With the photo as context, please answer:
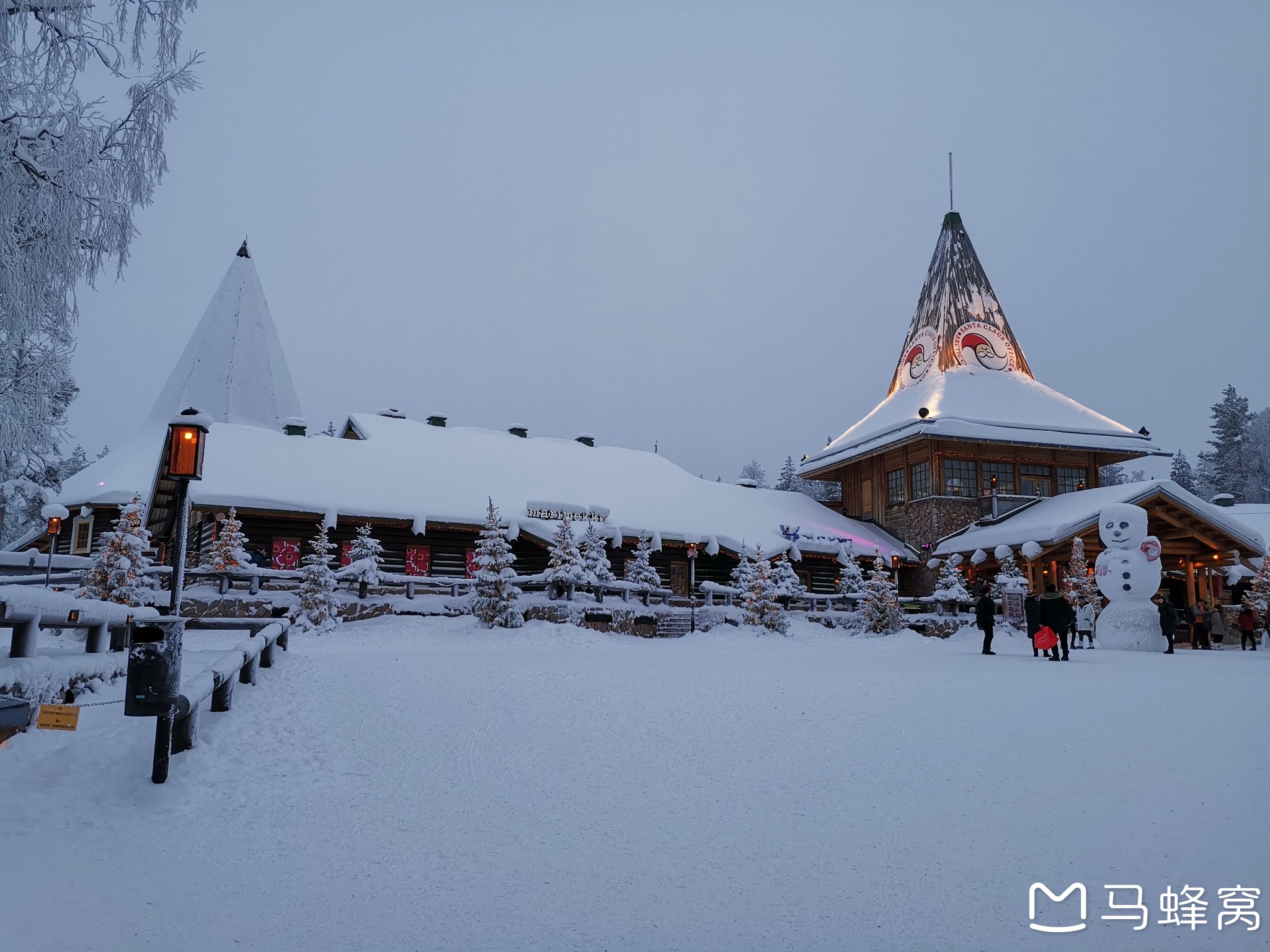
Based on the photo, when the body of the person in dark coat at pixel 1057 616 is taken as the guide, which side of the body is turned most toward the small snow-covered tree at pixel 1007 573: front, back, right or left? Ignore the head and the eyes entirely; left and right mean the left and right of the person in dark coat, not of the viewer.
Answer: front

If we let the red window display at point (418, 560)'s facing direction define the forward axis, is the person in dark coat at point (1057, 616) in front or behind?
in front

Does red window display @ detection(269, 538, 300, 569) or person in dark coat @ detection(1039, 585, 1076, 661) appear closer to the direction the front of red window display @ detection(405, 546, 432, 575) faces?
the person in dark coat

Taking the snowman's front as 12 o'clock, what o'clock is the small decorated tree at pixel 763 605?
The small decorated tree is roughly at 3 o'clock from the snowman.

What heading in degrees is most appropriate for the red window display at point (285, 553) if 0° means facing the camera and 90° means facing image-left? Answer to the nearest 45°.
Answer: approximately 0°

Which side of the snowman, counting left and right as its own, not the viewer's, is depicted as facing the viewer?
front

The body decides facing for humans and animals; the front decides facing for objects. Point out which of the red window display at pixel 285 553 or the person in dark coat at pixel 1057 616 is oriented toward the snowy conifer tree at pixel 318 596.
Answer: the red window display

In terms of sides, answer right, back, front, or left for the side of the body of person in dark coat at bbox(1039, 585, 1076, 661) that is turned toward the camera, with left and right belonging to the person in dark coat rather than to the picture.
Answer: back

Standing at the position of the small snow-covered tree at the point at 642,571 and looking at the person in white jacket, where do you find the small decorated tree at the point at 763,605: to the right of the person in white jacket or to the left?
right

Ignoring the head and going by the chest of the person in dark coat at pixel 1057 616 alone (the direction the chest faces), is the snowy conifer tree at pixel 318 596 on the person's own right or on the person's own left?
on the person's own left

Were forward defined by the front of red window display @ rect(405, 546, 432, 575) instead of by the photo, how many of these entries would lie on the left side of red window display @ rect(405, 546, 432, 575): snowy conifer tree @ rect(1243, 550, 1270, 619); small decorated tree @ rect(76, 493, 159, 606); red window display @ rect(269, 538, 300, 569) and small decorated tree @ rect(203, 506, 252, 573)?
1

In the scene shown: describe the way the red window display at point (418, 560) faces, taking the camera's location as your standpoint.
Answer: facing the viewer
